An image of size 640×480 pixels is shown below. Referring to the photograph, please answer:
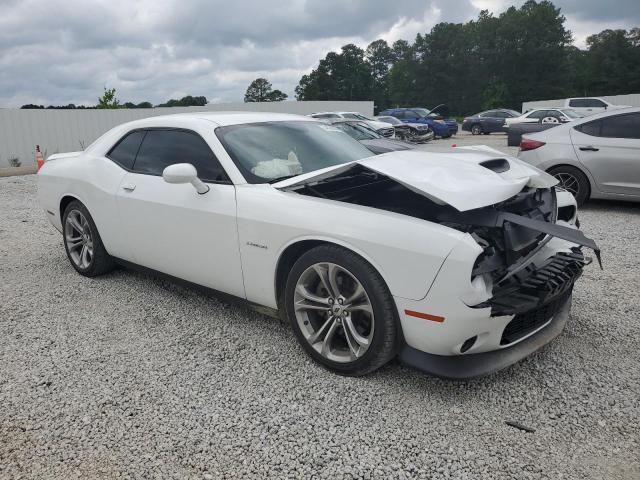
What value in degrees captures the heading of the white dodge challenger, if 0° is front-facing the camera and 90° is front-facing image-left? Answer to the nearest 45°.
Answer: approximately 315°

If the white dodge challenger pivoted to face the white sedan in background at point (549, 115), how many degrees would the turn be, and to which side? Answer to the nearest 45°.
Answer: approximately 90° to its left

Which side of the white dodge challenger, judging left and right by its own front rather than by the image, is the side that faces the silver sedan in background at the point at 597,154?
left

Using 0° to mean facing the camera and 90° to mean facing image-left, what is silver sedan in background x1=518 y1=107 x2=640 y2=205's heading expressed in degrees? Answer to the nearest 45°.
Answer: approximately 270°

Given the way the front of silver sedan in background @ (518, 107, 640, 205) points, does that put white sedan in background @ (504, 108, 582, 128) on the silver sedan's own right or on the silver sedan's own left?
on the silver sedan's own left
